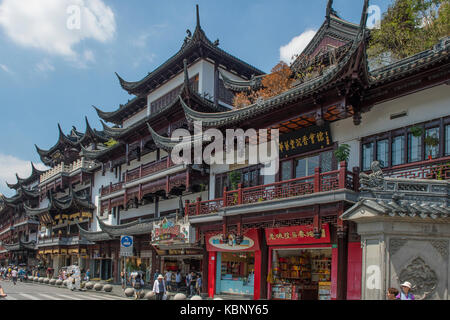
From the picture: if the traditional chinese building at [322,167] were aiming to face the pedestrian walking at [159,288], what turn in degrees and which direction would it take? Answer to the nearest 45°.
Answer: approximately 45° to its right

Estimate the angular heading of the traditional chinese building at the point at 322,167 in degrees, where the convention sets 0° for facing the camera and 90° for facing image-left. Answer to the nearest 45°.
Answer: approximately 45°

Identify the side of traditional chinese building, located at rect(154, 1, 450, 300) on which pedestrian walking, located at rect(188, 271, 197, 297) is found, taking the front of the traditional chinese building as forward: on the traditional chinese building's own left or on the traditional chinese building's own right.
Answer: on the traditional chinese building's own right
